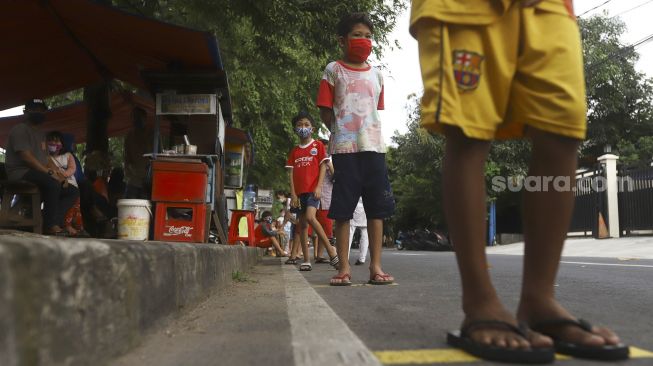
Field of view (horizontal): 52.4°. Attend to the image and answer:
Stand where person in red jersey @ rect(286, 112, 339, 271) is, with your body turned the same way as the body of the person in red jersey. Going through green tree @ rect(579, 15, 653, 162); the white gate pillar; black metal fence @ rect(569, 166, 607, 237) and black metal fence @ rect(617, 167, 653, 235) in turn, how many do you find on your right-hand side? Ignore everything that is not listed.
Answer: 0

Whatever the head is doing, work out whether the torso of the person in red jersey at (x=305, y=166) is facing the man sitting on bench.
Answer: no

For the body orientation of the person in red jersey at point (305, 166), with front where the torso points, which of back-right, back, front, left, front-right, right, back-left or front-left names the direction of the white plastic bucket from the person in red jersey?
front-right

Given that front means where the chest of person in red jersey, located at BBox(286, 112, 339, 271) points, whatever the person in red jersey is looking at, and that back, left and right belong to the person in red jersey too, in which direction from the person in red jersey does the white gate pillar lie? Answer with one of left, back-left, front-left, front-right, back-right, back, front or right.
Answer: back-left

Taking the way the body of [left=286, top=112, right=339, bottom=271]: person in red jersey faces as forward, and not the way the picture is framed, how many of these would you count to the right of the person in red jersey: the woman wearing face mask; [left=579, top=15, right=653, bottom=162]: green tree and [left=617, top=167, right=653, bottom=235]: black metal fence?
1

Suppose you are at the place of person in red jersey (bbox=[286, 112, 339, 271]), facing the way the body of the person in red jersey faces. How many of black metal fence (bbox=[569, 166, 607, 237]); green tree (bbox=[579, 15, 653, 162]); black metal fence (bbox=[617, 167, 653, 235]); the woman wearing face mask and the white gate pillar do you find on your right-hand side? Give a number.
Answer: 1

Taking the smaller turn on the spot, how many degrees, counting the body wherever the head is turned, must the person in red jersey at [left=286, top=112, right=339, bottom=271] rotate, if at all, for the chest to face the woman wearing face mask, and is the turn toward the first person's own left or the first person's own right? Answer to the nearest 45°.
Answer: approximately 90° to the first person's own right

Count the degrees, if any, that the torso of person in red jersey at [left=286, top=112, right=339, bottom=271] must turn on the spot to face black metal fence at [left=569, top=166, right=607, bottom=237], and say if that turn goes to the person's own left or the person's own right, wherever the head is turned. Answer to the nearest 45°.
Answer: approximately 135° to the person's own left

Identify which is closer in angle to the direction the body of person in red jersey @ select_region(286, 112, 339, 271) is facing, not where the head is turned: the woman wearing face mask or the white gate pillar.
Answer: the woman wearing face mask

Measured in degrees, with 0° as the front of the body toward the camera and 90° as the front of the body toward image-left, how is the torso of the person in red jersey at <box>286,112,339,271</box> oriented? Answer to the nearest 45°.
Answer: approximately 0°

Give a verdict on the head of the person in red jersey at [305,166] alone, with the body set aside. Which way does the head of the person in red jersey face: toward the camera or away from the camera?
toward the camera

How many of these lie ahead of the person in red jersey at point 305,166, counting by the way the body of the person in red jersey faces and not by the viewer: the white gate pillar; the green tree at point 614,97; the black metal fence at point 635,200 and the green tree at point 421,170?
0

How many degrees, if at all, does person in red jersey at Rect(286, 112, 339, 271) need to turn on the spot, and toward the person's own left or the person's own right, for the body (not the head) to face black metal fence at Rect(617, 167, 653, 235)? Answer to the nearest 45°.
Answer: approximately 135° to the person's own left

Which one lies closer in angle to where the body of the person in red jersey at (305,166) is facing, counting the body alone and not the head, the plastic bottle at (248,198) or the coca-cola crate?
the coca-cola crate

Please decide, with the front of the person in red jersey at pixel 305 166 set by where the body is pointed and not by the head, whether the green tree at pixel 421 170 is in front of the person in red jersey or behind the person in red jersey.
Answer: behind

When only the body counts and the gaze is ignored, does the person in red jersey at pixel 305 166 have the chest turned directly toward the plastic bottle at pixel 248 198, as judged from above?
no
